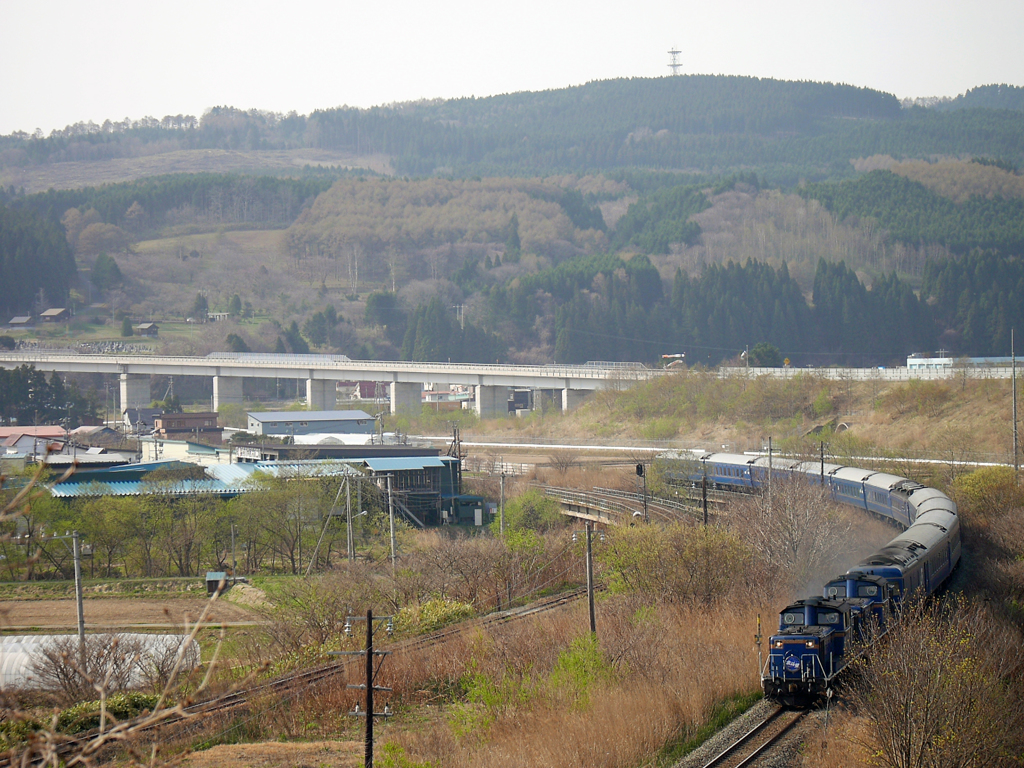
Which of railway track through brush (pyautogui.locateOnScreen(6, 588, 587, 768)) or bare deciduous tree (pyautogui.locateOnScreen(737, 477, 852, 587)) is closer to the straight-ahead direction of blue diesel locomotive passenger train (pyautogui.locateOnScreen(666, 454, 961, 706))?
the railway track through brush

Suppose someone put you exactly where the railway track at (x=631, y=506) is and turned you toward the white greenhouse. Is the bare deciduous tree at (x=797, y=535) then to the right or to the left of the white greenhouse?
left

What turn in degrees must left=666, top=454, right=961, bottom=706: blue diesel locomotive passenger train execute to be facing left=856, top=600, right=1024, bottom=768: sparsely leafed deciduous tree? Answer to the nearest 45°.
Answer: approximately 45° to its left

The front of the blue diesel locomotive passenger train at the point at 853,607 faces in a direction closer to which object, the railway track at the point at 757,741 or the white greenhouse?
the railway track

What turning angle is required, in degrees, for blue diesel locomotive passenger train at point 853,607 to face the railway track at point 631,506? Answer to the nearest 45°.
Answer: approximately 135° to its right

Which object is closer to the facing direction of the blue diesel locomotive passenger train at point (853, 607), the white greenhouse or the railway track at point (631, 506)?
the white greenhouse

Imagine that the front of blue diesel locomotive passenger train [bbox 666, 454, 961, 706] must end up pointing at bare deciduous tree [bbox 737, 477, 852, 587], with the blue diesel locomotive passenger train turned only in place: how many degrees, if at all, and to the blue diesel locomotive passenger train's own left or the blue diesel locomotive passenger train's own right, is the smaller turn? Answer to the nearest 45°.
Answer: approximately 135° to the blue diesel locomotive passenger train's own right

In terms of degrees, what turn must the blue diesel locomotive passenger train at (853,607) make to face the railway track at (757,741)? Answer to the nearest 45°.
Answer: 0° — it already faces it

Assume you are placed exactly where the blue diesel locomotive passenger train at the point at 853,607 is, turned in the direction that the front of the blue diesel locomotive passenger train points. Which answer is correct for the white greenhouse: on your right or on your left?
on your right

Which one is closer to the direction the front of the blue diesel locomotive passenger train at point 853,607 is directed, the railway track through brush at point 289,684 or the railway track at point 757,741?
the railway track at point 757,741

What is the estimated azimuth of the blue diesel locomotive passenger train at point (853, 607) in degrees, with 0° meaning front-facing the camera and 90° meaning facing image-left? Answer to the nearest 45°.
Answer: approximately 45°
